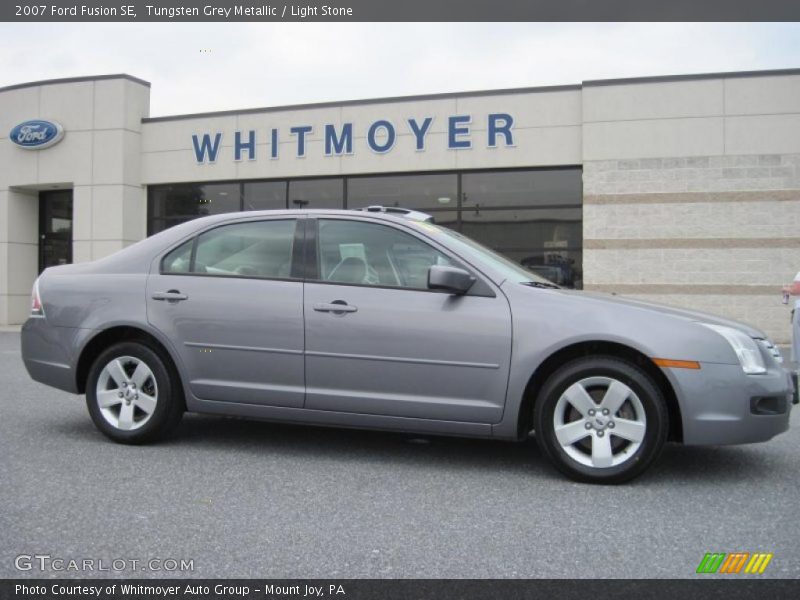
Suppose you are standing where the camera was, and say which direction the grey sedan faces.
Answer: facing to the right of the viewer

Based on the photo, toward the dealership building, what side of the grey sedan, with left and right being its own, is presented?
left
